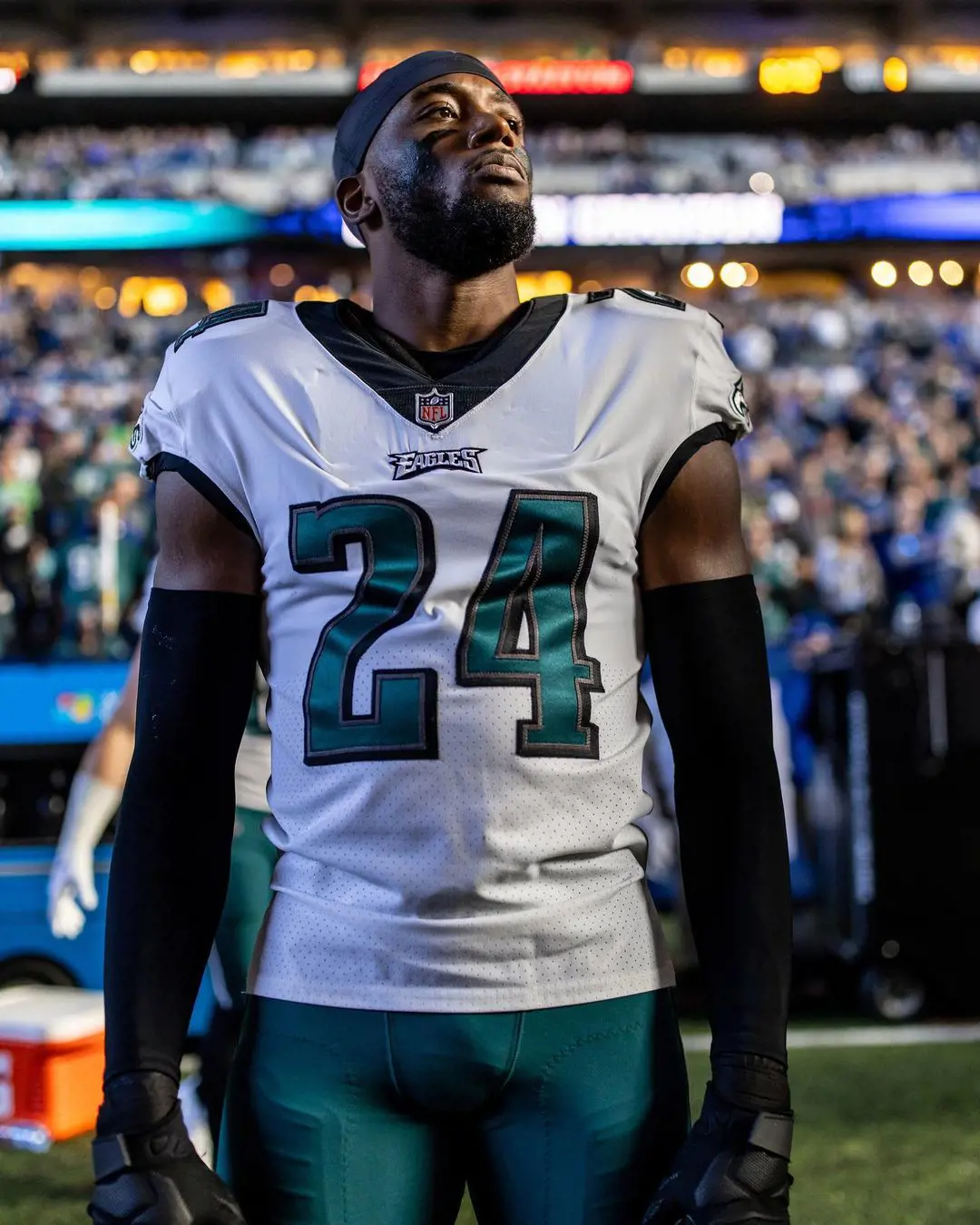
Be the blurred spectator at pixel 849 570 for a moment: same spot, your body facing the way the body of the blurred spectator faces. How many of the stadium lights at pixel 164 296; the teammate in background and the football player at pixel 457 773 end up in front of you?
2

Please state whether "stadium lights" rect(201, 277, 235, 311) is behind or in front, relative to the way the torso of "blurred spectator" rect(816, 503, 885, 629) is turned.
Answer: behind

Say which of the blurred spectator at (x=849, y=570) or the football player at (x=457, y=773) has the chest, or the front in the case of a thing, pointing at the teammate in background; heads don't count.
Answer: the blurred spectator

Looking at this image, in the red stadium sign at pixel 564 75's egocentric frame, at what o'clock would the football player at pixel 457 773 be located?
The football player is roughly at 12 o'clock from the red stadium sign.

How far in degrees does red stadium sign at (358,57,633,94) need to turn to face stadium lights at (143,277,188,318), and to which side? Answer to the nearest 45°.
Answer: approximately 45° to its right

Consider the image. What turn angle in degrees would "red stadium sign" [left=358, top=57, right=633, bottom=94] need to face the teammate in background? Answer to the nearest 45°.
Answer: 0° — it already faces them

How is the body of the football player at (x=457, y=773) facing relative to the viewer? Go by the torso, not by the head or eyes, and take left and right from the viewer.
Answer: facing the viewer

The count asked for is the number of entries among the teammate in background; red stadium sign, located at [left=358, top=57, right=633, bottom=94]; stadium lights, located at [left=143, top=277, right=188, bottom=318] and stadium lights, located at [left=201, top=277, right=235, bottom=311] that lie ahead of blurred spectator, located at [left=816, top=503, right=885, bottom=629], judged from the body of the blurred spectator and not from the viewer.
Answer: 1

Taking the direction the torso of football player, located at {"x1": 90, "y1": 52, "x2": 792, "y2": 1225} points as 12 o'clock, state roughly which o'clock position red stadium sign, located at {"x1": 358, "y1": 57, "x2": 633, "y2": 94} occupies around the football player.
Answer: The red stadium sign is roughly at 6 o'clock from the football player.

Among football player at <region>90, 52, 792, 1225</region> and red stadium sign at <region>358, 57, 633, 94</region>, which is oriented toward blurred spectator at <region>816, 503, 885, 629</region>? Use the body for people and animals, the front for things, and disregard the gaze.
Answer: the red stadium sign

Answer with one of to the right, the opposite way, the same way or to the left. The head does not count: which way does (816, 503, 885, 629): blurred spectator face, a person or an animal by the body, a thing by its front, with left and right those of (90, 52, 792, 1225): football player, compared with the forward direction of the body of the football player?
the same way

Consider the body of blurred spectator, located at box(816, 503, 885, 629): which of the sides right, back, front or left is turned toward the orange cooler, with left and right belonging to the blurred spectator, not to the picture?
front

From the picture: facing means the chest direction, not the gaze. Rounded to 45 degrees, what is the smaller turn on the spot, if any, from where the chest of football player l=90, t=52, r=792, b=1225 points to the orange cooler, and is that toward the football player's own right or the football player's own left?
approximately 180°

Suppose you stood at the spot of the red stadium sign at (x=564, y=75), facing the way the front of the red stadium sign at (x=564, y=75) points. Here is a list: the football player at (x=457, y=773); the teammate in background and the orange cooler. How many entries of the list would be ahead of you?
3

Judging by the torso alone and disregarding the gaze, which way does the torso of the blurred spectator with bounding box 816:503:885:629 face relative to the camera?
toward the camera

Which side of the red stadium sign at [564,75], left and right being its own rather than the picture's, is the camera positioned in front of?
front
